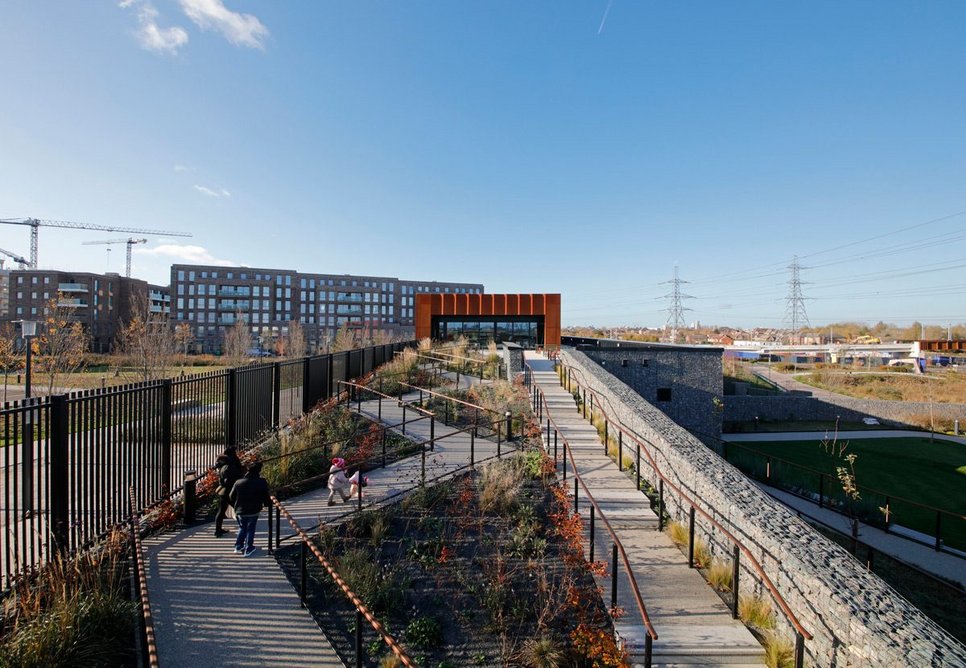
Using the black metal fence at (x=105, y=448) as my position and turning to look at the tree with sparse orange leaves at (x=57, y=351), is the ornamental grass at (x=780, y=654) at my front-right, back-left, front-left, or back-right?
back-right

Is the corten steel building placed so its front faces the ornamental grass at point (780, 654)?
yes

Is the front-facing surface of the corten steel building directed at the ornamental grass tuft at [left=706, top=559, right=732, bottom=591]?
yes

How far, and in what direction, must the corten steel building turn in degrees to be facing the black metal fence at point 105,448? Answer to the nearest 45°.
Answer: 0° — it already faces it

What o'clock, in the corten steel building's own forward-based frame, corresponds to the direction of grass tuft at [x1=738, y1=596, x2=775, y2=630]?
The grass tuft is roughly at 12 o'clock from the corten steel building.

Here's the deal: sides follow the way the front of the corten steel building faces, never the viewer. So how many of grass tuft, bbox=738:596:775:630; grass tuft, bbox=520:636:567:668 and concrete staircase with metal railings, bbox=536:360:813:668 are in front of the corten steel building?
3

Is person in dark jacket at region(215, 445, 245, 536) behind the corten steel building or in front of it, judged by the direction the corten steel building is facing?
in front

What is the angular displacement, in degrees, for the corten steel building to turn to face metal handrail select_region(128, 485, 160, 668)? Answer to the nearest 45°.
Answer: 0° — it already faces it

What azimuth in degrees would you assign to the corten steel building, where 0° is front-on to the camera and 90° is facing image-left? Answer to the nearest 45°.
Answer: approximately 0°

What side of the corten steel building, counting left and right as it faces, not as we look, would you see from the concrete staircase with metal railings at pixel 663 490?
front

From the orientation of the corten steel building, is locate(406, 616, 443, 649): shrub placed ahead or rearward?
ahead

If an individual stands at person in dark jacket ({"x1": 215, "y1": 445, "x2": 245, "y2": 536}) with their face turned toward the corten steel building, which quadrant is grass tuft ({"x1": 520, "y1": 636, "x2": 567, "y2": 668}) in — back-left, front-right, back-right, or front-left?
back-right

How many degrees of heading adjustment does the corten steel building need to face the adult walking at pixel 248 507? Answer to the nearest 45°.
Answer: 0° — it already faces them
